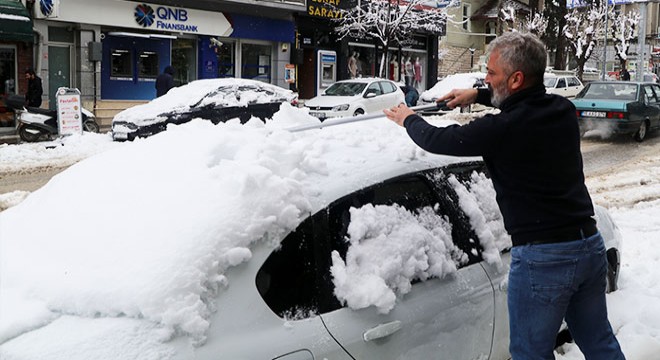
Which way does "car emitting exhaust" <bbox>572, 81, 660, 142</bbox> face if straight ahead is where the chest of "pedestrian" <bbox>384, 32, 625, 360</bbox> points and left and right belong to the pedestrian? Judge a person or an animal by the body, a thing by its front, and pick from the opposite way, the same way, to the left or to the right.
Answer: to the right

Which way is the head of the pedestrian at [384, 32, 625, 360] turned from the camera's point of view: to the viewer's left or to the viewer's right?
to the viewer's left

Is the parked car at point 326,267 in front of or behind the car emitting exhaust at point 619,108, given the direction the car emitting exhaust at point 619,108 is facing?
behind

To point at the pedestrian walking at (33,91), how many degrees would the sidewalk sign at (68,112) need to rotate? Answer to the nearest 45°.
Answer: approximately 180°

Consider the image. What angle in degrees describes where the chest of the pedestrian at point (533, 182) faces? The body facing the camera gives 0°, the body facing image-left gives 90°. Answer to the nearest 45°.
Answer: approximately 135°

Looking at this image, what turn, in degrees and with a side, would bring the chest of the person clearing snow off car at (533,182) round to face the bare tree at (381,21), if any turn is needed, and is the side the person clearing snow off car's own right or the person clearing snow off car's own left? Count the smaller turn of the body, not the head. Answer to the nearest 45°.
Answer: approximately 45° to the person clearing snow off car's own right

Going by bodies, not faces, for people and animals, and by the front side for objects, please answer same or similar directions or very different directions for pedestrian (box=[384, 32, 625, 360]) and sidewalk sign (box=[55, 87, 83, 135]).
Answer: very different directions

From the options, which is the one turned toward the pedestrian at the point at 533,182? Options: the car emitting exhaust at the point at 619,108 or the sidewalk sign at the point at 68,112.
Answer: the sidewalk sign

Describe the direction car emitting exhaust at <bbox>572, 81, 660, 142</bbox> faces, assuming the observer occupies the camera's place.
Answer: facing away from the viewer and to the right of the viewer
